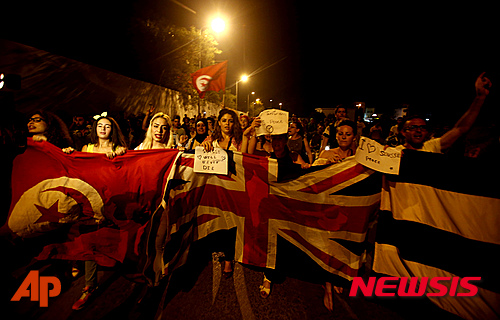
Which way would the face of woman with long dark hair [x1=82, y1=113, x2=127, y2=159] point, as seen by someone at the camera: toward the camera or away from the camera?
toward the camera

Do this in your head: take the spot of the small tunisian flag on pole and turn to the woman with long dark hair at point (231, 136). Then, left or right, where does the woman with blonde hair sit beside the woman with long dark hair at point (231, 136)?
right

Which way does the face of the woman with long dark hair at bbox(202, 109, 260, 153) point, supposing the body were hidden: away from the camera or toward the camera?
toward the camera

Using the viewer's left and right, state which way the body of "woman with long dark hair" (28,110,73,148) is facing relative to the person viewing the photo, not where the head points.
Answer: facing the viewer and to the left of the viewer

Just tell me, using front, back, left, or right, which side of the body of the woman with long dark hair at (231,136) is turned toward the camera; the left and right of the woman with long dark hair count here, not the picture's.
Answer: front

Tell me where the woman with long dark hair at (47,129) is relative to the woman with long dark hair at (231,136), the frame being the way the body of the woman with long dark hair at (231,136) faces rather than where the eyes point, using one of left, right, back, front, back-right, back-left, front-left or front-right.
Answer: right

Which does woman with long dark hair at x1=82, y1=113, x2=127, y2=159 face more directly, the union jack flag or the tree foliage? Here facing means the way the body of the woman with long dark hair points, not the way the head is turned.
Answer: the union jack flag

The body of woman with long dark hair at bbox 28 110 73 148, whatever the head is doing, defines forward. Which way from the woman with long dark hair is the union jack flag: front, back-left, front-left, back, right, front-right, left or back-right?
left

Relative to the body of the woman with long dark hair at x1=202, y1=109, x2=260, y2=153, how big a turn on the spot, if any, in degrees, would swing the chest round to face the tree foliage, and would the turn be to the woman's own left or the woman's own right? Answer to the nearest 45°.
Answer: approximately 180°

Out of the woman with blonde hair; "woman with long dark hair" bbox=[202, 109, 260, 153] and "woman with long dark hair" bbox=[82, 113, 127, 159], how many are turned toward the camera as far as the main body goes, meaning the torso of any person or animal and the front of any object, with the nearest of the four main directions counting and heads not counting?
3

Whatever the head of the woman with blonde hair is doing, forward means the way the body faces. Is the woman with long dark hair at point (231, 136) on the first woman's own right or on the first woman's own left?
on the first woman's own left

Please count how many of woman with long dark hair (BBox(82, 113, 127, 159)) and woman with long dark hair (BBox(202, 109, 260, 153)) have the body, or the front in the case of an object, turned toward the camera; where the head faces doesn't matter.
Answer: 2

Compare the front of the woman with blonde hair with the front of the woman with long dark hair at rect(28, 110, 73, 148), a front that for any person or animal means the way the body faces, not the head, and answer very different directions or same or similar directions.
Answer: same or similar directions

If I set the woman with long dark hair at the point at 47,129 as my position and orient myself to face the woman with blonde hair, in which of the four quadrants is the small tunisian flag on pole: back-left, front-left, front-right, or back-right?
front-left

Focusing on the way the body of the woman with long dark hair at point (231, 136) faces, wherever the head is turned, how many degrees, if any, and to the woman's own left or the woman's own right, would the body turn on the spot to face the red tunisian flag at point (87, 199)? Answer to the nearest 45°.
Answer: approximately 90° to the woman's own right

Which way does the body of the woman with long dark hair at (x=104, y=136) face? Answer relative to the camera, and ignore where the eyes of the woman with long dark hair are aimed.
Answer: toward the camera
